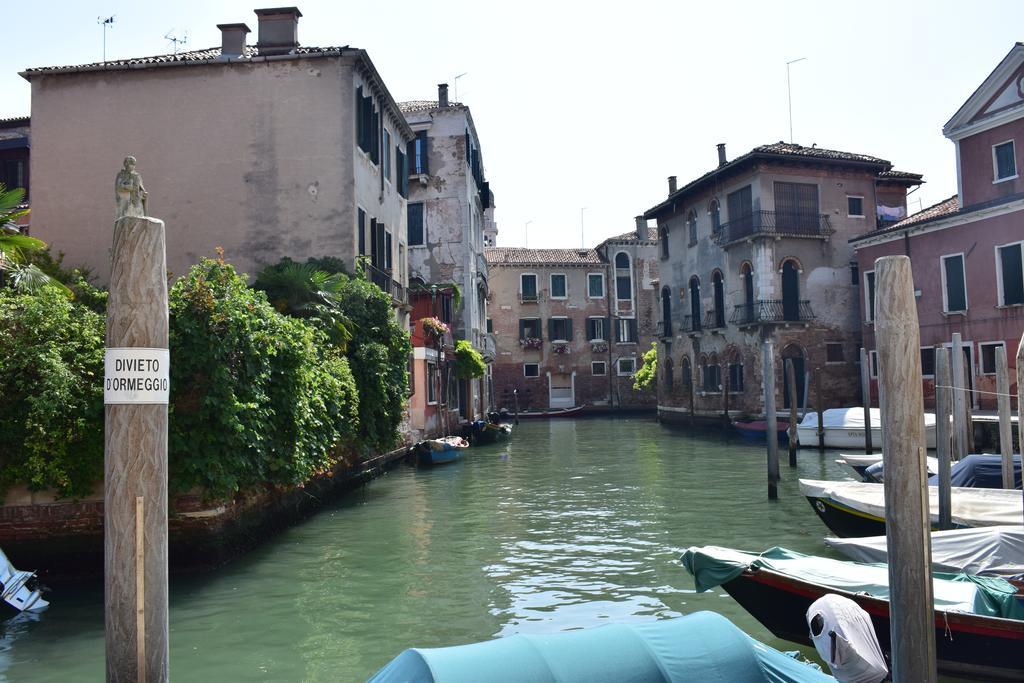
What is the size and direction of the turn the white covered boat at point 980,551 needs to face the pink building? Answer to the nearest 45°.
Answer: approximately 90° to its right

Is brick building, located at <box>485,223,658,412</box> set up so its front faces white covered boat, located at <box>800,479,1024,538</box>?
yes

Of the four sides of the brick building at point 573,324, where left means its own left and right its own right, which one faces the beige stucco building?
front

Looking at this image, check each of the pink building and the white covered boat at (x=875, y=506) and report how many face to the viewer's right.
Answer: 0

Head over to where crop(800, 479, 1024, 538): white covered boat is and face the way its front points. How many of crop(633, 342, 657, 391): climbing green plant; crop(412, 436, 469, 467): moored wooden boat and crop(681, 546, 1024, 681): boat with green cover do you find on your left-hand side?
1

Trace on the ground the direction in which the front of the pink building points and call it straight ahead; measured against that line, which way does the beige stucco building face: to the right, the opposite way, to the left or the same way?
the opposite way

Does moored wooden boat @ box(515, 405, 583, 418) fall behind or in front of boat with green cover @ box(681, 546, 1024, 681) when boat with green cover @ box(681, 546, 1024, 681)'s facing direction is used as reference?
in front

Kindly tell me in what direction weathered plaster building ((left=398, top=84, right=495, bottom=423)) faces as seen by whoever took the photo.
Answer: facing to the right of the viewer

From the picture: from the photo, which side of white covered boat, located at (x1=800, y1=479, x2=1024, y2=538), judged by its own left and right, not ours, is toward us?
left

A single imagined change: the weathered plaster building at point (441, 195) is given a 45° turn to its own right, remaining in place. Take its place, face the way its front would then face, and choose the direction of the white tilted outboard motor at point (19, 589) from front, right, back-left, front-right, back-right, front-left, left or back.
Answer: front-right

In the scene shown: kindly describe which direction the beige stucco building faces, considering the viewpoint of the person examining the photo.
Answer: facing to the right of the viewer

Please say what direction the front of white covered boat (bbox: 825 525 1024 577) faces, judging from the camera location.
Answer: facing to the left of the viewer

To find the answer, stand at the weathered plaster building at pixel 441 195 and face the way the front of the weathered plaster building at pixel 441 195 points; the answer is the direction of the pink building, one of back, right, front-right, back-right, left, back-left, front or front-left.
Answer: front-right

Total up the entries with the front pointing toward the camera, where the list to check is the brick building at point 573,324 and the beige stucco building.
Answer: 1

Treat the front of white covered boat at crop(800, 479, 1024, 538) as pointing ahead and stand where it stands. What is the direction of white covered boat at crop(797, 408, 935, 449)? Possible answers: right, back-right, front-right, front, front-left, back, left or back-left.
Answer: right

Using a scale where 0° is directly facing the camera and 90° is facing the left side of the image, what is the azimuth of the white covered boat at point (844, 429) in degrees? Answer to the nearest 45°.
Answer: approximately 90°

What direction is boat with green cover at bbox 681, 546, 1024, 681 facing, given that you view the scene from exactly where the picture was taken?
facing away from the viewer and to the left of the viewer
